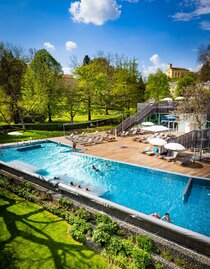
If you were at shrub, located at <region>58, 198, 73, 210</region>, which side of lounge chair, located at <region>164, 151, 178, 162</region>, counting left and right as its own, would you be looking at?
front

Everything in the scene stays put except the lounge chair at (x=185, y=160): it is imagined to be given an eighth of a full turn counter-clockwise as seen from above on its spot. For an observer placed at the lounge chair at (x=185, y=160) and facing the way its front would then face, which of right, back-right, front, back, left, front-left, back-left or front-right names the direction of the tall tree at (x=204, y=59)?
back

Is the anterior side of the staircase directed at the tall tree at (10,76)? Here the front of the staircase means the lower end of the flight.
yes

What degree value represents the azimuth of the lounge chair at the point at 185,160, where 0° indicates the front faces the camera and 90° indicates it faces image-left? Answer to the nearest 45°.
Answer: approximately 45°

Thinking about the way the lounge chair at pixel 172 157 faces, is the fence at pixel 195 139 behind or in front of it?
behind

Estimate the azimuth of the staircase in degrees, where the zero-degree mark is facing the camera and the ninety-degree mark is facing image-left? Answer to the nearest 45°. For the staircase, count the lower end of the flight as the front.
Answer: approximately 90°

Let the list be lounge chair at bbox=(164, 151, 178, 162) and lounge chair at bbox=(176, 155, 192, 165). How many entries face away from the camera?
0

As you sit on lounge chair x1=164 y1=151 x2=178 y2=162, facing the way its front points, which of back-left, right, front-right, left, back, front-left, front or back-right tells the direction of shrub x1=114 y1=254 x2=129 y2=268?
front-left

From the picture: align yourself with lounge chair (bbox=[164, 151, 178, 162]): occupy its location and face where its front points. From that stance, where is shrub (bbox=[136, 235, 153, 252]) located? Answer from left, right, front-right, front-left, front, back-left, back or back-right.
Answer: front-left

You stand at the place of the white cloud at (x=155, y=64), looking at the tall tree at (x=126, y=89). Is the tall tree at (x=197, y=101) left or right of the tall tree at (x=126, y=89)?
left

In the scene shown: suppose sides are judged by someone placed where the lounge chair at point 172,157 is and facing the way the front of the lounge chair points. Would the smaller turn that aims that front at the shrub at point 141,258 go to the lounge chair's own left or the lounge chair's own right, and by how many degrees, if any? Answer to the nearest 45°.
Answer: approximately 45° to the lounge chair's own left

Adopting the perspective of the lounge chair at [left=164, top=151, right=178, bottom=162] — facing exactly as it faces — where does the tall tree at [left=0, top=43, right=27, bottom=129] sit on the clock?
The tall tree is roughly at 2 o'clock from the lounge chair.
